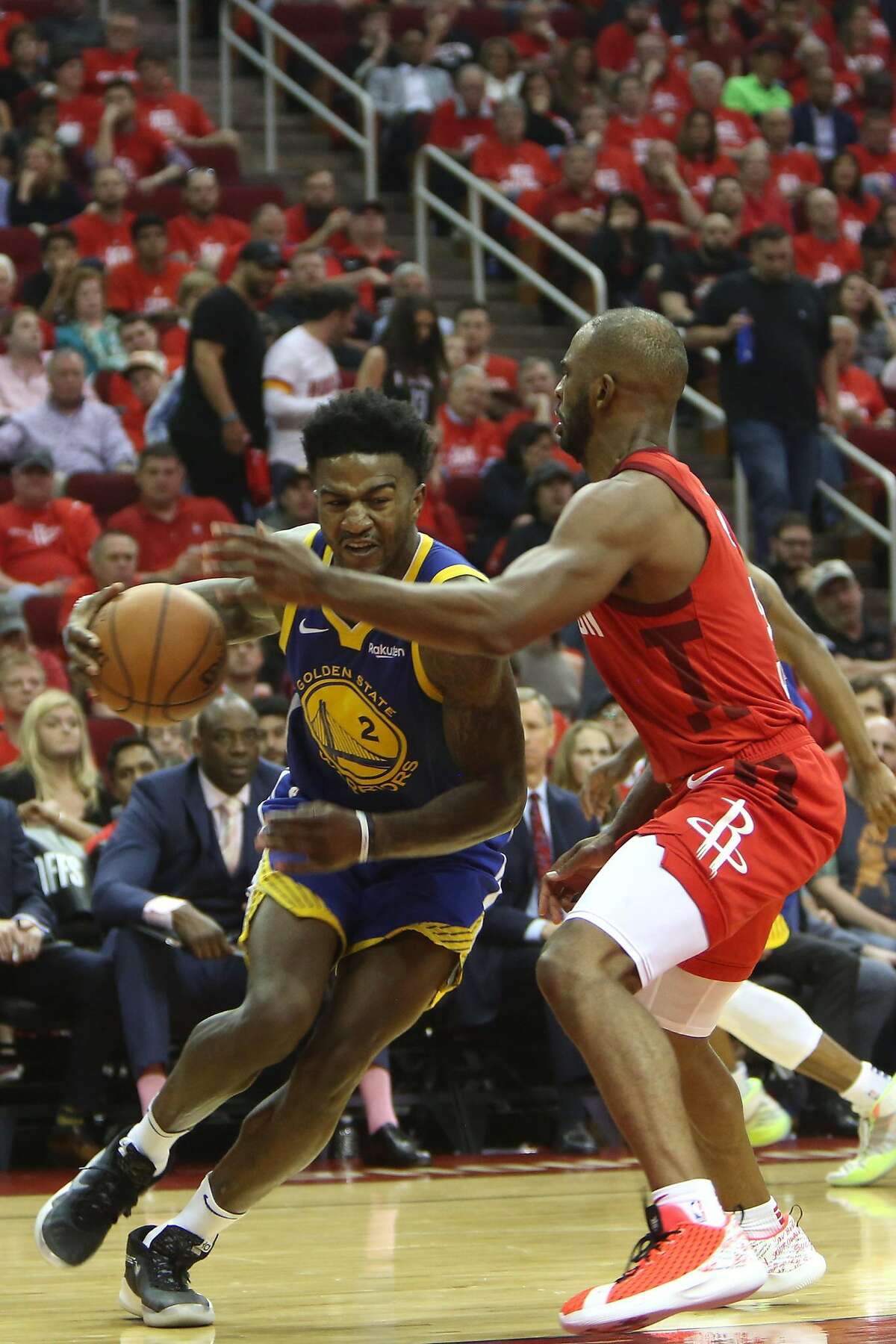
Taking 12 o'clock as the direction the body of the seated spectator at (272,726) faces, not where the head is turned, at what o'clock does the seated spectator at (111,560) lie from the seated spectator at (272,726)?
the seated spectator at (111,560) is roughly at 5 o'clock from the seated spectator at (272,726).

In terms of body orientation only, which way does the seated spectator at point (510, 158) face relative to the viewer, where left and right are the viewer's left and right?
facing the viewer

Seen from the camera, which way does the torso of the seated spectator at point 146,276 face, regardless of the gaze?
toward the camera

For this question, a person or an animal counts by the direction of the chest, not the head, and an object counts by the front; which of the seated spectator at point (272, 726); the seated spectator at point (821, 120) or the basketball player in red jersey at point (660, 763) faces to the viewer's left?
the basketball player in red jersey

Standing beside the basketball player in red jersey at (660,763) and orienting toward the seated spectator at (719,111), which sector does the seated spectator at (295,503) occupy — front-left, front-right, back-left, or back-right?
front-left

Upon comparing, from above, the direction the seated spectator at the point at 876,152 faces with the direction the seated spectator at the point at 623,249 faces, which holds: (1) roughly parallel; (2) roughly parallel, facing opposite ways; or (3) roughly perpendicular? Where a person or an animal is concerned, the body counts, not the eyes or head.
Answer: roughly parallel

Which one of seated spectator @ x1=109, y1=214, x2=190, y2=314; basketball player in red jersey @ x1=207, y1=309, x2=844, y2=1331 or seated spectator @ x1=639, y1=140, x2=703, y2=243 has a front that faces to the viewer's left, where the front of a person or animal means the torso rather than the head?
the basketball player in red jersey

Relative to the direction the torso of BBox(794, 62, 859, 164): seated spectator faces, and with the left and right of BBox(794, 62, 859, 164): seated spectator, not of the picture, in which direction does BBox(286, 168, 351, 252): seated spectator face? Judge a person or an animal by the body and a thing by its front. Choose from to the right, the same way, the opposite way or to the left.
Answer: the same way

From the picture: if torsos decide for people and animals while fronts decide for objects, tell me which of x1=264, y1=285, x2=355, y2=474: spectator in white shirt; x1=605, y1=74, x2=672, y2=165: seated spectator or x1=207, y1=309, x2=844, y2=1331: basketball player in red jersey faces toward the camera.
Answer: the seated spectator

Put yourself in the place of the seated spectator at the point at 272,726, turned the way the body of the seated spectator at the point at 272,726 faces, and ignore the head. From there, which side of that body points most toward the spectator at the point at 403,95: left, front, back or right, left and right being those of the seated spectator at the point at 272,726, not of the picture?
back

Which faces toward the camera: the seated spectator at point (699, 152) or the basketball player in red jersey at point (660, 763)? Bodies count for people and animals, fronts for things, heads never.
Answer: the seated spectator

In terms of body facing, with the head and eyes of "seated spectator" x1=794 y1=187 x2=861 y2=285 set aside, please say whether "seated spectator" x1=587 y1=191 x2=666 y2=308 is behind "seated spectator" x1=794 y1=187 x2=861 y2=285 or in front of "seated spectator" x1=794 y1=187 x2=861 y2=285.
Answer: in front

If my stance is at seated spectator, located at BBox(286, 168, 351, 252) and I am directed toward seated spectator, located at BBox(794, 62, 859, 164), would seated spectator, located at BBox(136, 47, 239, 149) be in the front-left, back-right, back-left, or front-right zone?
back-left

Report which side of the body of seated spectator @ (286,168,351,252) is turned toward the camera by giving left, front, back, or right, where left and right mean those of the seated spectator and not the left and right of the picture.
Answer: front

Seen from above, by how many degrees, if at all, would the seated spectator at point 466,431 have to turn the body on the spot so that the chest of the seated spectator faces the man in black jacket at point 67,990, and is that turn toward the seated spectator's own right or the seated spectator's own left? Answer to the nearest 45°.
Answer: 0° — they already face them

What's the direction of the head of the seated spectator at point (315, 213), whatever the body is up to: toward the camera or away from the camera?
toward the camera

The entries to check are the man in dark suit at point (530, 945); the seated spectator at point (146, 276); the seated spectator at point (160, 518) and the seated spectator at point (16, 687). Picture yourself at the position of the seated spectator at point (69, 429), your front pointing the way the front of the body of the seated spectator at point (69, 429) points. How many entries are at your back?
1

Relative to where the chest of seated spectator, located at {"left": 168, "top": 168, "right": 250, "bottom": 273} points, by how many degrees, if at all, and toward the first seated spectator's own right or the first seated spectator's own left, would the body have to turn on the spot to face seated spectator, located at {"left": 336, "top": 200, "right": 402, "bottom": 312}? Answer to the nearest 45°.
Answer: approximately 90° to the first seated spectator's own left

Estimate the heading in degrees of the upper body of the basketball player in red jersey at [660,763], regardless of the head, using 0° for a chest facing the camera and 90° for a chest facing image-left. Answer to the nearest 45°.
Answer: approximately 90°

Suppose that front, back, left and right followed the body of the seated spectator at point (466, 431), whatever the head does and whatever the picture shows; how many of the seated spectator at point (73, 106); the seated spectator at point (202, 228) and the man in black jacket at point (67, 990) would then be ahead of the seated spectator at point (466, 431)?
1

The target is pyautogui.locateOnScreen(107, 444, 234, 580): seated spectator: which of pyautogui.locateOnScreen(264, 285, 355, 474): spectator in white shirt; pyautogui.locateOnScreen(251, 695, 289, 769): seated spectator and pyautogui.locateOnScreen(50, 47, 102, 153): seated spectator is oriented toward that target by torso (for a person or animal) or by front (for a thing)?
pyautogui.locateOnScreen(50, 47, 102, 153): seated spectator

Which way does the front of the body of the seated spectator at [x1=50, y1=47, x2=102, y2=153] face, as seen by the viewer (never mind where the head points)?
toward the camera
